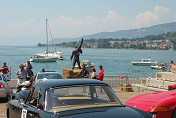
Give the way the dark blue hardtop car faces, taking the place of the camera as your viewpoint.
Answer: facing away from the viewer and to the left of the viewer

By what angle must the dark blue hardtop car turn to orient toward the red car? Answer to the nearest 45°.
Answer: approximately 90° to its right
